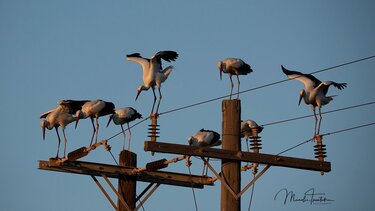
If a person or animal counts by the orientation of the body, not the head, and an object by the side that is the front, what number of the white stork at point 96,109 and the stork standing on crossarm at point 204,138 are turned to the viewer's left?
2

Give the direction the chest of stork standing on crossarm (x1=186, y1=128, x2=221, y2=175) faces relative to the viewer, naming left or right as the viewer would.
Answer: facing to the left of the viewer

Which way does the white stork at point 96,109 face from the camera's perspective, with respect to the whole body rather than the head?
to the viewer's left

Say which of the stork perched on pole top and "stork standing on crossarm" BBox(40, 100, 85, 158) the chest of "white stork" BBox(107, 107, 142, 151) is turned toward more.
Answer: the stork standing on crossarm

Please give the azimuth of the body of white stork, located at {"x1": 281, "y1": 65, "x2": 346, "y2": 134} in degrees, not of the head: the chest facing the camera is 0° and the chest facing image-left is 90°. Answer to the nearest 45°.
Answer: approximately 45°

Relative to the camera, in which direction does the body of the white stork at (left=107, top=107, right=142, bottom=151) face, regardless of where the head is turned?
to the viewer's left

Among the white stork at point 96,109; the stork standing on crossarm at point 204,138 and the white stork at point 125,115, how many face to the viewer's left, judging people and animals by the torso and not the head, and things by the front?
3

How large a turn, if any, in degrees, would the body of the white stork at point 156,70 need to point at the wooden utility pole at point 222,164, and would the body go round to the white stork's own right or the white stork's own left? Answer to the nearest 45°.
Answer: approximately 180°
